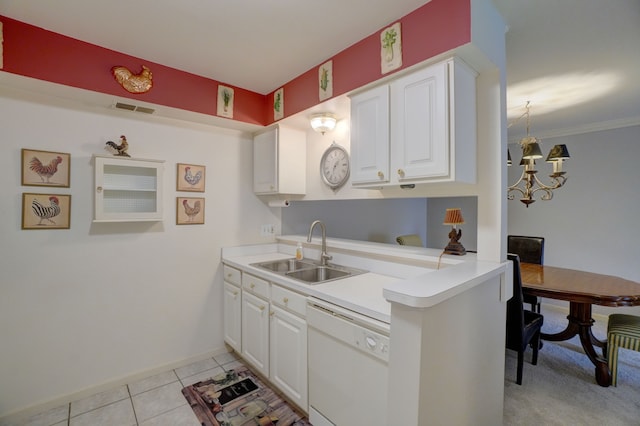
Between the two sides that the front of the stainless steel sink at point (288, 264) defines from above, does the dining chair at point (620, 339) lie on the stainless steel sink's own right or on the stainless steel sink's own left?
on the stainless steel sink's own left

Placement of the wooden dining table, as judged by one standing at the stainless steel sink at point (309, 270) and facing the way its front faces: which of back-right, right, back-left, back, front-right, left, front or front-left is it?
back-left

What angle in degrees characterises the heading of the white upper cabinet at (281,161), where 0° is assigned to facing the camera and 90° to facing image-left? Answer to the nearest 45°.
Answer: approximately 45°

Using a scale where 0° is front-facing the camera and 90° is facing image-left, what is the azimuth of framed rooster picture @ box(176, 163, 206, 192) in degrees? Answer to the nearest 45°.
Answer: approximately 0°

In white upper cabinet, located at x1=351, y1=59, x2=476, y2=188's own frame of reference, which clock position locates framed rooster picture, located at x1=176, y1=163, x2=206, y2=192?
The framed rooster picture is roughly at 2 o'clock from the white upper cabinet.

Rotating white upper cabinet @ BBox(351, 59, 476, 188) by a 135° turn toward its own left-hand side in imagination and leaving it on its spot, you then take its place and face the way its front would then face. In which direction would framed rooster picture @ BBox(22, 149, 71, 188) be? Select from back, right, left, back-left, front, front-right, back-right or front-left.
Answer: back

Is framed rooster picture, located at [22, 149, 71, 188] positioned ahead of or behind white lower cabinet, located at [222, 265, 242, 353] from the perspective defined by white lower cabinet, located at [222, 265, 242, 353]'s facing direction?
ahead

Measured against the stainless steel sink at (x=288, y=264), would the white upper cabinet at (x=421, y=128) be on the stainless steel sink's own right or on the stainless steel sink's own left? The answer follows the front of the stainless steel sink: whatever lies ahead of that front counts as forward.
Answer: on the stainless steel sink's own left

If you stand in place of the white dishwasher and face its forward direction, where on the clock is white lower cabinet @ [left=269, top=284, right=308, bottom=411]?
The white lower cabinet is roughly at 3 o'clock from the white dishwasher.

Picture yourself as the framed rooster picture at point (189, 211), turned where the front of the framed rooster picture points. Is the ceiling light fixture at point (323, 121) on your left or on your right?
on your left
